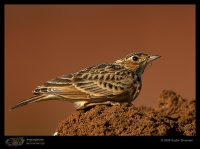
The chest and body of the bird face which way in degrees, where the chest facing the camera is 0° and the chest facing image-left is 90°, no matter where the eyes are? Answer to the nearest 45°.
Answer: approximately 270°
